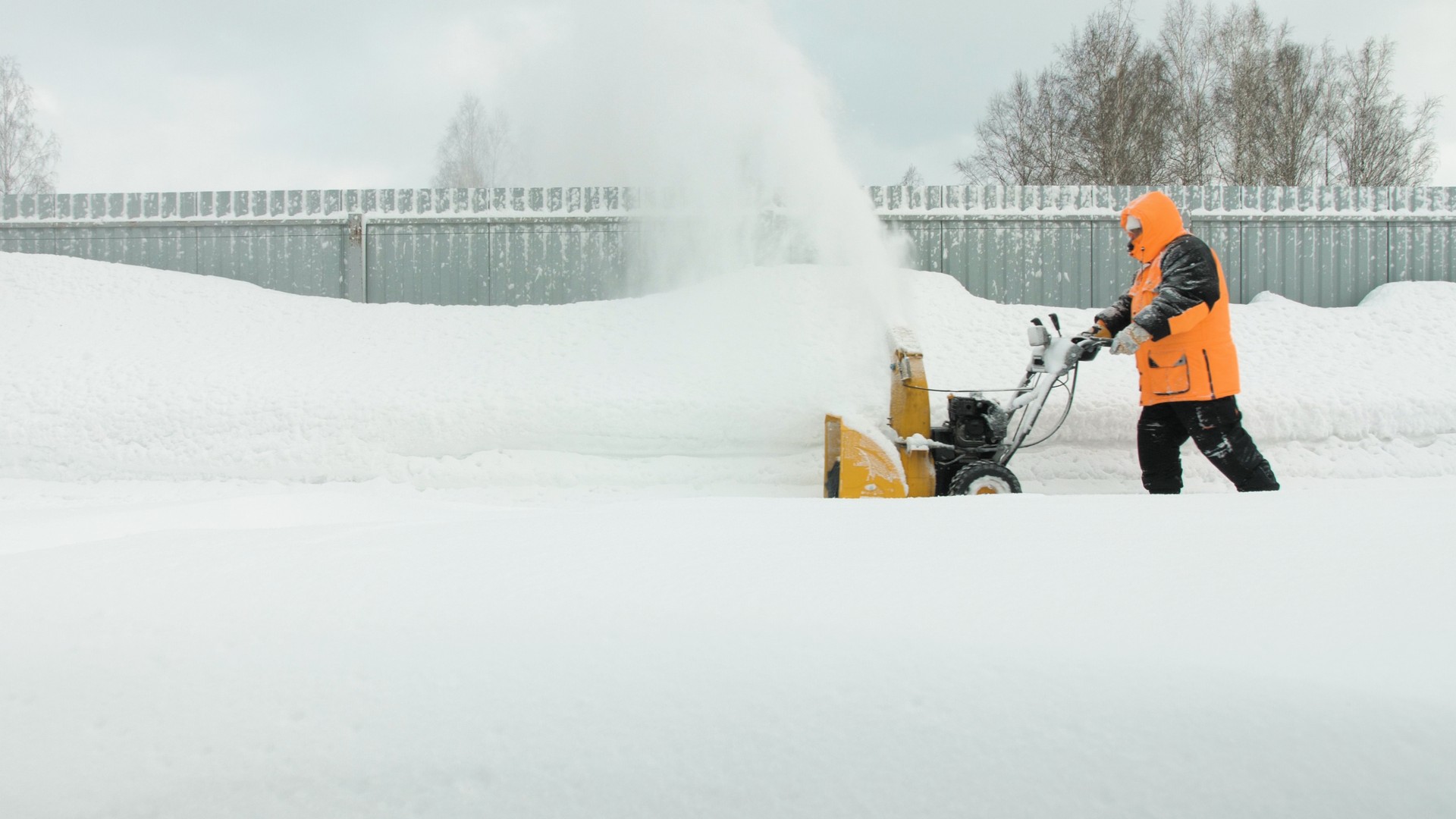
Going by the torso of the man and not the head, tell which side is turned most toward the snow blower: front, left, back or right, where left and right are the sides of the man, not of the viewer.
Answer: front

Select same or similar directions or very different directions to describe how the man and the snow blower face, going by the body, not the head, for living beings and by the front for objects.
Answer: same or similar directions

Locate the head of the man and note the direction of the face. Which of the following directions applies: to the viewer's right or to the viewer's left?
to the viewer's left

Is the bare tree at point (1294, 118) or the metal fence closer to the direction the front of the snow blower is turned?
the metal fence

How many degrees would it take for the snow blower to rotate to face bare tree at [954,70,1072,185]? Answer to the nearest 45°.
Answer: approximately 90° to its right

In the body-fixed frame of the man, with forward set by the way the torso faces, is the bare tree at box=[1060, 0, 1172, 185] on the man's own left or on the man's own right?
on the man's own right

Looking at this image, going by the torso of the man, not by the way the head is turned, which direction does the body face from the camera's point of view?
to the viewer's left

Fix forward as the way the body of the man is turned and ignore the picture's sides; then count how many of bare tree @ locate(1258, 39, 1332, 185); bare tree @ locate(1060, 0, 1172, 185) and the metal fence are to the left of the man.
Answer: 0

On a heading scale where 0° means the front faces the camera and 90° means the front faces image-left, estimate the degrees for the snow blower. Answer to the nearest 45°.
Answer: approximately 90°

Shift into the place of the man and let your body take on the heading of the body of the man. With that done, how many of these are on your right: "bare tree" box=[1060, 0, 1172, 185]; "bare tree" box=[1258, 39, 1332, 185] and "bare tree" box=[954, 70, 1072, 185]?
3

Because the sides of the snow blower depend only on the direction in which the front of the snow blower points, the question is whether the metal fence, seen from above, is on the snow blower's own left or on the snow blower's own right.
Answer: on the snow blower's own right

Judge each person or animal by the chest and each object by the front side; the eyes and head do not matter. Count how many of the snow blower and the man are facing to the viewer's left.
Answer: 2
